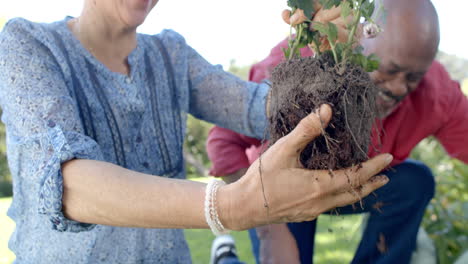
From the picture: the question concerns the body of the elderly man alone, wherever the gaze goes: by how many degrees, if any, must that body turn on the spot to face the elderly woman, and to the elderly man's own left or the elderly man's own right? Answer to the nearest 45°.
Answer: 0° — they already face them

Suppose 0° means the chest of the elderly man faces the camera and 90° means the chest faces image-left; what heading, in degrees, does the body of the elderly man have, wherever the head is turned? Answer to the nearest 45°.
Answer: approximately 45°

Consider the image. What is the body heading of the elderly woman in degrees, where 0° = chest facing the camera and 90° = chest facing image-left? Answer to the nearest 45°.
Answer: approximately 315°

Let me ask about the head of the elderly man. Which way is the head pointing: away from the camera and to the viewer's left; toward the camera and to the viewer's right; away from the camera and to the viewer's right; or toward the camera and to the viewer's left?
toward the camera and to the viewer's left

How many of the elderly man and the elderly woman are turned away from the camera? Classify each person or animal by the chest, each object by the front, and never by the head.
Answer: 0

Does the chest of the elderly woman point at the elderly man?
no

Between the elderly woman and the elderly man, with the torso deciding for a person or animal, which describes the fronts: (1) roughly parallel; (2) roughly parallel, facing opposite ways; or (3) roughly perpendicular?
roughly perpendicular
